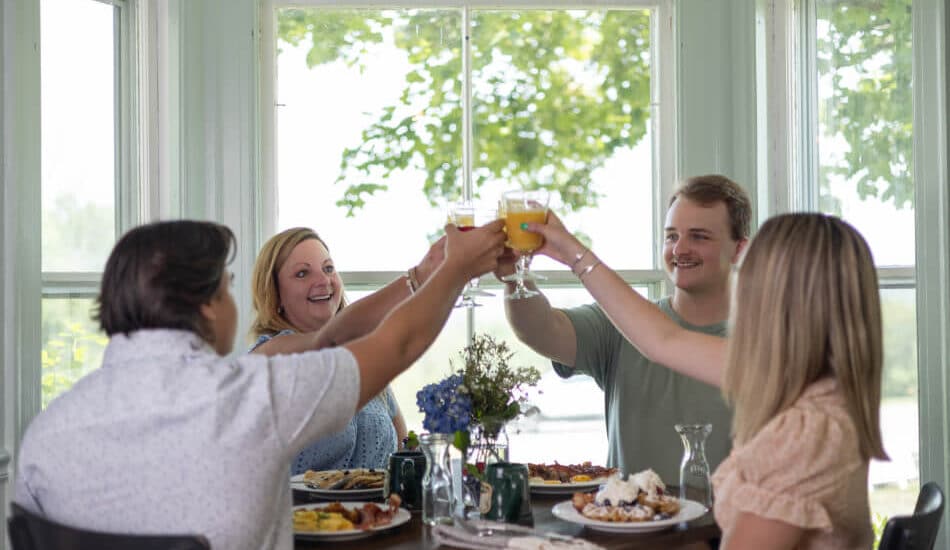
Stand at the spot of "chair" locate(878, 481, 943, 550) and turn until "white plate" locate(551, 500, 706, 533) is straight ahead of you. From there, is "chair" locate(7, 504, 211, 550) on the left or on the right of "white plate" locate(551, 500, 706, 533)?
left

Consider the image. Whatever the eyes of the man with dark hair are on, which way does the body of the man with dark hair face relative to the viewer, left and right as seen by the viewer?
facing away from the viewer and to the right of the viewer

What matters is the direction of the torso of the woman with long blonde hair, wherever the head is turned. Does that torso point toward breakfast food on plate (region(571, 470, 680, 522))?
yes

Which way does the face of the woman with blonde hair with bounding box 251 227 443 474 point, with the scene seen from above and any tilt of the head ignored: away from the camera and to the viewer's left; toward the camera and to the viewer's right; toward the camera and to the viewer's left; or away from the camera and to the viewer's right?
toward the camera and to the viewer's right

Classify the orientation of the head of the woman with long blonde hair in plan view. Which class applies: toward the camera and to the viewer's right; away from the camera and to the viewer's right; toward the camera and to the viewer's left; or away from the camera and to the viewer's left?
away from the camera and to the viewer's left

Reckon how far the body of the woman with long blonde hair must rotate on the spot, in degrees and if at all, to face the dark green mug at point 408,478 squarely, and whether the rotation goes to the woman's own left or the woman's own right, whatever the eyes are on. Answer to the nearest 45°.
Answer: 0° — they already face it

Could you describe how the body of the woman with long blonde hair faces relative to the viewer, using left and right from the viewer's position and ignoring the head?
facing away from the viewer and to the left of the viewer

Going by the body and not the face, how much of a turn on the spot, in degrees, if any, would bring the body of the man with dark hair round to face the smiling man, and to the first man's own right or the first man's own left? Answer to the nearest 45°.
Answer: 0° — they already face them
